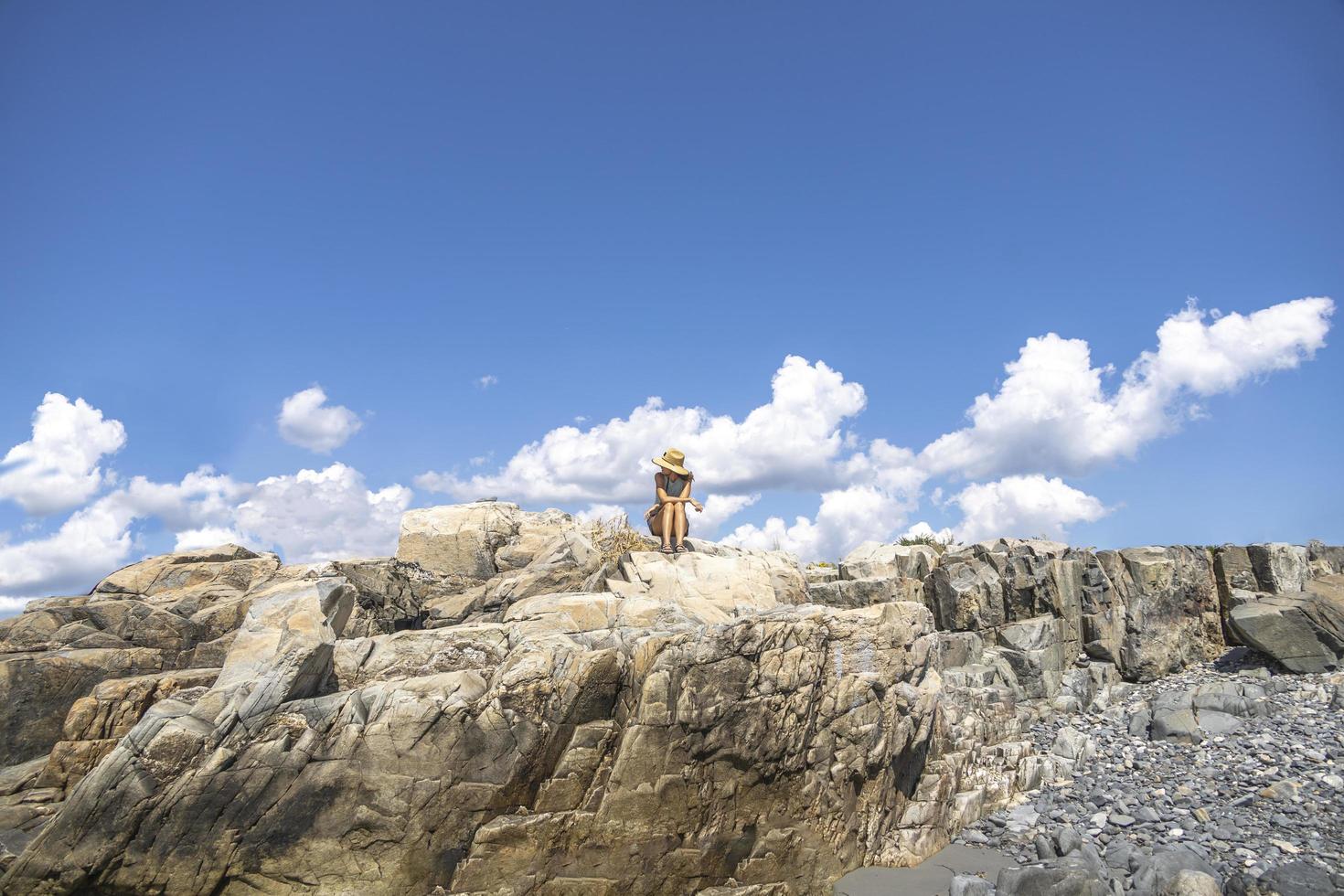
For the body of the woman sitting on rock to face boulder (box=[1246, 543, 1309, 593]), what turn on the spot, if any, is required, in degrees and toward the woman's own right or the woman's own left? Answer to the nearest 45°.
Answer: approximately 90° to the woman's own left

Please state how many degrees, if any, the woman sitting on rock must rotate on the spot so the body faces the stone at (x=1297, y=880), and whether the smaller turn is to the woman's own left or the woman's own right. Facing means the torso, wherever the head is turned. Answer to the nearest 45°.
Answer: approximately 45° to the woman's own left

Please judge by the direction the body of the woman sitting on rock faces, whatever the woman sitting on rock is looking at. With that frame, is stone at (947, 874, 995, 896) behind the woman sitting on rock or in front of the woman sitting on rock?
in front

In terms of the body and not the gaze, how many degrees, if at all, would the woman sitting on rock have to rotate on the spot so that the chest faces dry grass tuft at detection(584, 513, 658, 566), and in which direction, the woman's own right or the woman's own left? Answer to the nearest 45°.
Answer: approximately 135° to the woman's own right

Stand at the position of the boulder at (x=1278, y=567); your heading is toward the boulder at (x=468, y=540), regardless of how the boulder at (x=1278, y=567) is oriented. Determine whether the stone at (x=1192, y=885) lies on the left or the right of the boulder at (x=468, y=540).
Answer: left

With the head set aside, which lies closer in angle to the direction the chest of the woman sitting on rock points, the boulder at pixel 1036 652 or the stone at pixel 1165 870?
the stone

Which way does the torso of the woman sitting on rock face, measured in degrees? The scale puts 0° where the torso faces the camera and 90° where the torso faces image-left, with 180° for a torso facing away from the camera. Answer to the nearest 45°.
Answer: approximately 0°

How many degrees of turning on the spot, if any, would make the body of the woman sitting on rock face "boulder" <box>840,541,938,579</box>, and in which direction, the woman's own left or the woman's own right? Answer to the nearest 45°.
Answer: approximately 135° to the woman's own left

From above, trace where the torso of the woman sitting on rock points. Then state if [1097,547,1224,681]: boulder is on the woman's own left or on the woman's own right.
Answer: on the woman's own left

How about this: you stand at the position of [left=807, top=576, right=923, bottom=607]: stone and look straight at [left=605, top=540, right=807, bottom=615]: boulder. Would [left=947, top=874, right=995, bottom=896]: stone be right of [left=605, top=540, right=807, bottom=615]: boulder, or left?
left

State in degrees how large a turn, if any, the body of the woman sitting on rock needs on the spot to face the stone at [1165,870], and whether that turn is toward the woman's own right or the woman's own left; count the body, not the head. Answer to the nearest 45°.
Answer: approximately 45° to the woman's own left

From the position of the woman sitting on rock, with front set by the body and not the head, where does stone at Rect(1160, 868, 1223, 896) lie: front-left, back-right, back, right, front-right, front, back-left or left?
front-left

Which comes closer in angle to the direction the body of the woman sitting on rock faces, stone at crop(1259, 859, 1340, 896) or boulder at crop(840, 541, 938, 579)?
the stone

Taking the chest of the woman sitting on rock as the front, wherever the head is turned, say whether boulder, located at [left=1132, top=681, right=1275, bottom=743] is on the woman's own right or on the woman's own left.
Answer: on the woman's own left
